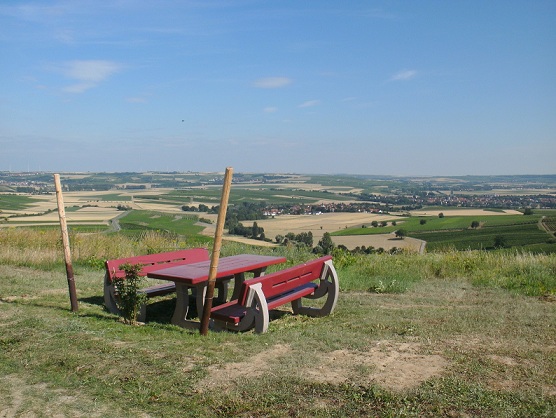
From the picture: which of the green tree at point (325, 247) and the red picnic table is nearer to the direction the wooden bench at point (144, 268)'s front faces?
the red picnic table

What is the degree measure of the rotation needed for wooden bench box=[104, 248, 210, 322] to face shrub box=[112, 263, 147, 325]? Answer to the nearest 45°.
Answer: approximately 45° to its right

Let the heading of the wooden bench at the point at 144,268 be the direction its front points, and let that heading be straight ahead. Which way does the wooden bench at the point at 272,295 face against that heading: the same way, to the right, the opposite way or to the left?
the opposite way

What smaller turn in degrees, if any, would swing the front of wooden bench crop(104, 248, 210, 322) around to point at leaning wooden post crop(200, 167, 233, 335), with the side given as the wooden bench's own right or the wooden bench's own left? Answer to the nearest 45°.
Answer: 0° — it already faces it

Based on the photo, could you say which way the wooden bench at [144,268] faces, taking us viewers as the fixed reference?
facing the viewer and to the right of the viewer

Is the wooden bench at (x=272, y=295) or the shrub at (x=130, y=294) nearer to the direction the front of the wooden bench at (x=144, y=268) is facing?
the wooden bench

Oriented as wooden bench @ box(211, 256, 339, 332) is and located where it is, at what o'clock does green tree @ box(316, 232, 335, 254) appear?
The green tree is roughly at 2 o'clock from the wooden bench.

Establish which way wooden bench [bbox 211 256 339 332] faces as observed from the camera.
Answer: facing away from the viewer and to the left of the viewer
